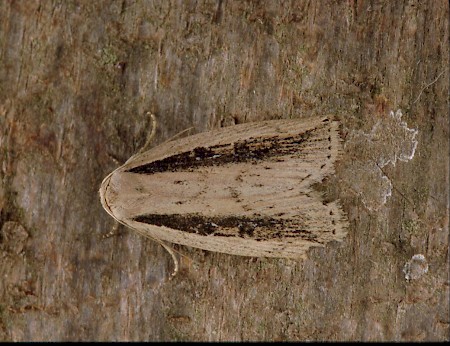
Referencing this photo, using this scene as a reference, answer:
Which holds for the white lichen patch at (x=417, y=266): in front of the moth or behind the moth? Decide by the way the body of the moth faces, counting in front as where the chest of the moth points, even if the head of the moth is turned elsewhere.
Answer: behind

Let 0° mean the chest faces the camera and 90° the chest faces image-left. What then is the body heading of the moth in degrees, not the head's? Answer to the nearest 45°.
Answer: approximately 90°
